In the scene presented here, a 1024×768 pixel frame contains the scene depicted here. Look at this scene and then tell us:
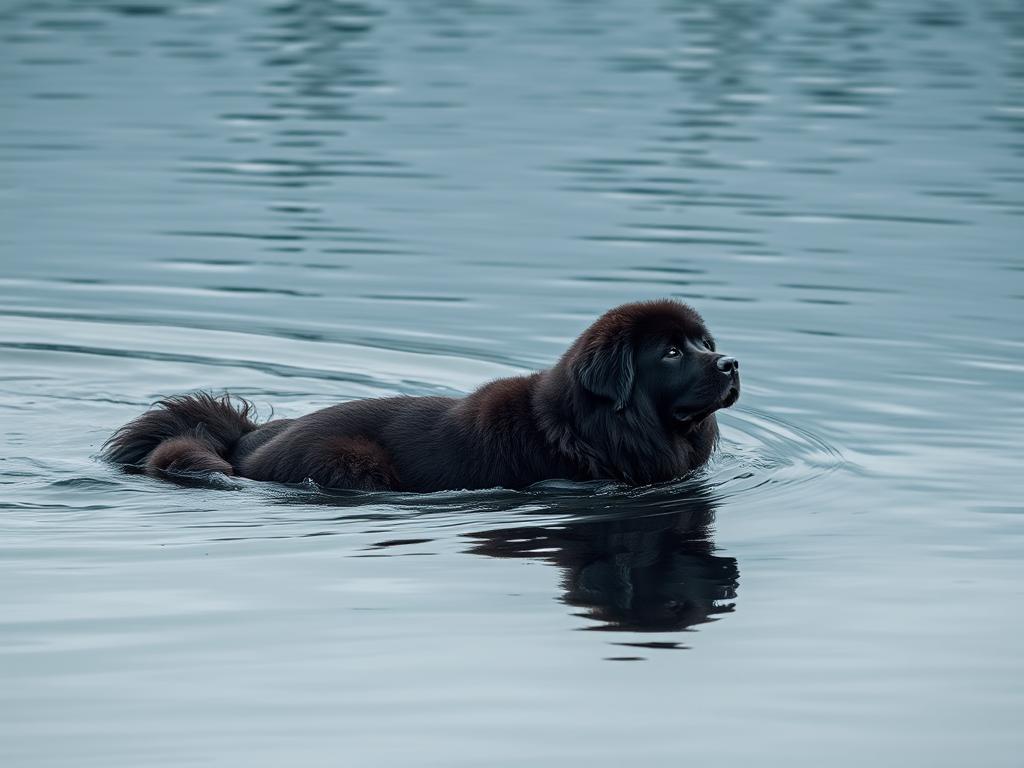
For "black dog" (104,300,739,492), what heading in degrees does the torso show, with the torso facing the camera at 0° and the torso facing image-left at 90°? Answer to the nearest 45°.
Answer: approximately 270°
